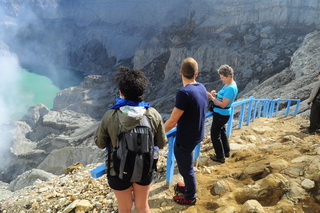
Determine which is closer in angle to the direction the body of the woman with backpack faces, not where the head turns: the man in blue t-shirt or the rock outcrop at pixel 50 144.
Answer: the rock outcrop

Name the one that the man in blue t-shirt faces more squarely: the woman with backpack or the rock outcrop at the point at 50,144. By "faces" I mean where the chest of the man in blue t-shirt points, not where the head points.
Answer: the rock outcrop

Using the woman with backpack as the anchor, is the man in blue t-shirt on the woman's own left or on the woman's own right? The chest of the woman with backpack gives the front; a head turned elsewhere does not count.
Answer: on the woman's own right

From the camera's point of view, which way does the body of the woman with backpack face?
away from the camera

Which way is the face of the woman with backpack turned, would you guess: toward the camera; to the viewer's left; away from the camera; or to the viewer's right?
away from the camera

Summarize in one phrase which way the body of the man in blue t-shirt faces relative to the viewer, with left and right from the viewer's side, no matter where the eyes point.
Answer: facing away from the viewer and to the left of the viewer

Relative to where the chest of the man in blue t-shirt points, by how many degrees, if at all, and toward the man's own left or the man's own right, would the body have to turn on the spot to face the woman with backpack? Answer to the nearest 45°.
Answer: approximately 90° to the man's own left
